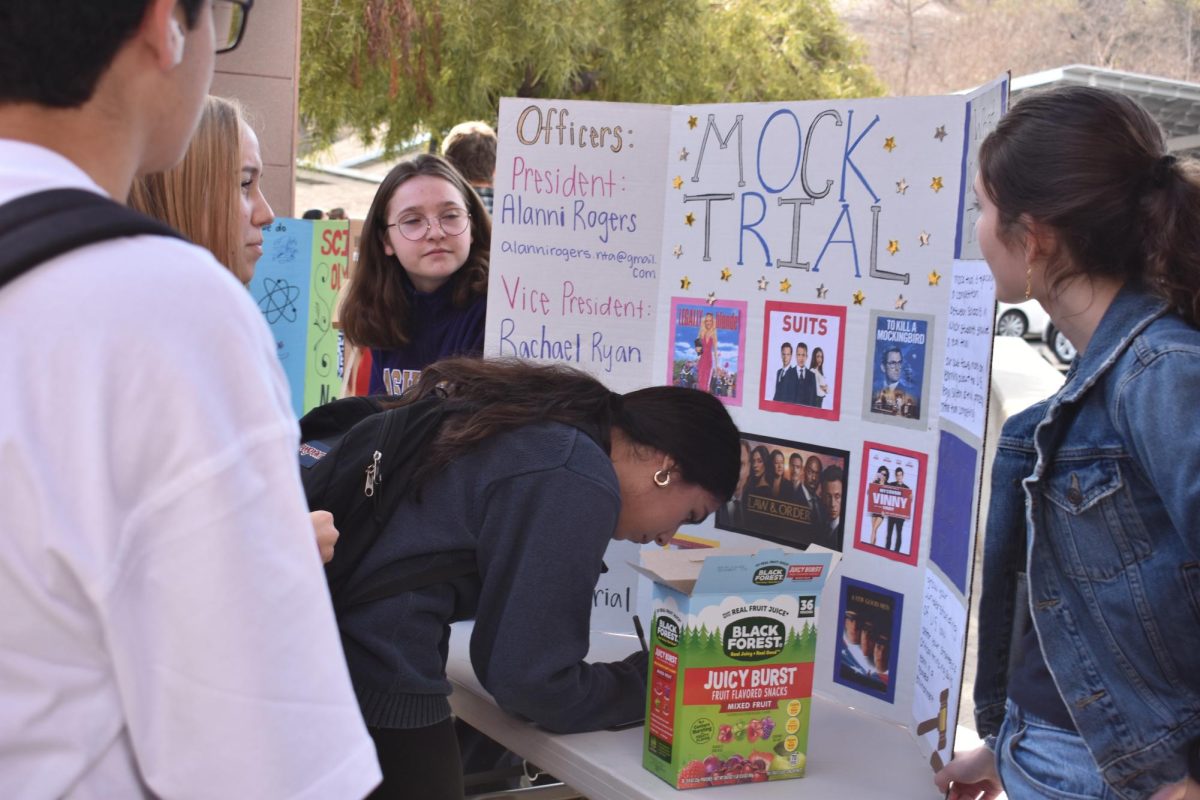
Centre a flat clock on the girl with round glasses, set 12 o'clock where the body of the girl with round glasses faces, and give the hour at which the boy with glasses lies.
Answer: The boy with glasses is roughly at 12 o'clock from the girl with round glasses.

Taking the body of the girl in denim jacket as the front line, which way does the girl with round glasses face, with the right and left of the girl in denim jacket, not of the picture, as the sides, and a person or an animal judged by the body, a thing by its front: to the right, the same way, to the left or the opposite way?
to the left

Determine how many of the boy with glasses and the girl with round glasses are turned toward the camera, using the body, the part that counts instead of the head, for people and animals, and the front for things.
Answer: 1

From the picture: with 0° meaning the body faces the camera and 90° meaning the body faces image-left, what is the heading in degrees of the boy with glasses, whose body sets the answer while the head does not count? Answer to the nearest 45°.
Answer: approximately 225°

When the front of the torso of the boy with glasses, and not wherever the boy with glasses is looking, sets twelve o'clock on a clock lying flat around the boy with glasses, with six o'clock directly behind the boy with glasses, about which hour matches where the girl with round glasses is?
The girl with round glasses is roughly at 11 o'clock from the boy with glasses.

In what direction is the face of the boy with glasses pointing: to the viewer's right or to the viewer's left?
to the viewer's right

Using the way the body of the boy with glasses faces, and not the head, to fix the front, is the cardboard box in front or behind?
in front

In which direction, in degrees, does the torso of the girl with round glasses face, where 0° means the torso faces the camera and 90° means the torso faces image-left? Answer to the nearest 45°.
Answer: approximately 0°

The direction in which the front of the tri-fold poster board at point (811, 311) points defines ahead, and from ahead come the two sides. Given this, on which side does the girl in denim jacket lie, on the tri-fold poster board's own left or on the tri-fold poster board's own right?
on the tri-fold poster board's own left

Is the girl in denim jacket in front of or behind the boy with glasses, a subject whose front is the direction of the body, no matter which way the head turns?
in front

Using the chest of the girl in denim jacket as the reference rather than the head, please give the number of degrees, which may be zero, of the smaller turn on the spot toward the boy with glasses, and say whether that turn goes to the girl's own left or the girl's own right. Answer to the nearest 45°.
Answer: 0° — they already face them
